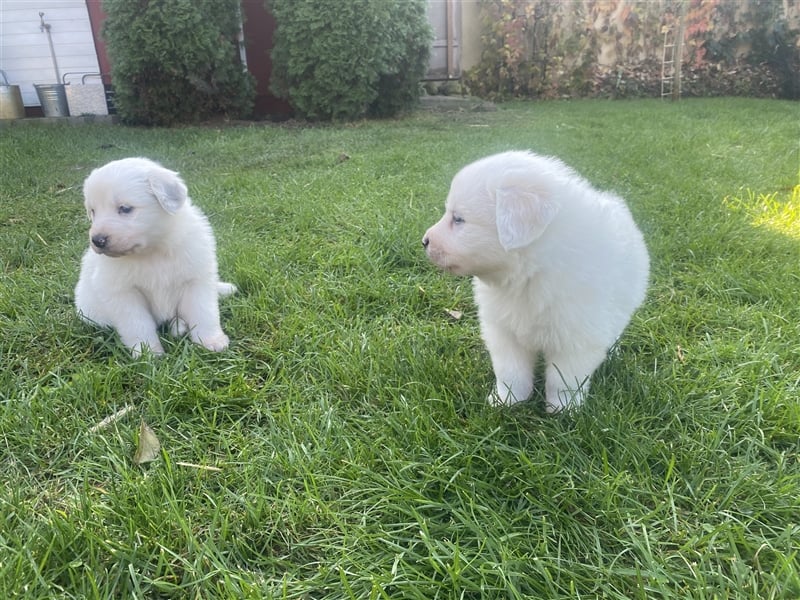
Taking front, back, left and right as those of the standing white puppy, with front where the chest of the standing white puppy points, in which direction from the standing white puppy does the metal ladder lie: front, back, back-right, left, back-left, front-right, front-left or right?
back-right

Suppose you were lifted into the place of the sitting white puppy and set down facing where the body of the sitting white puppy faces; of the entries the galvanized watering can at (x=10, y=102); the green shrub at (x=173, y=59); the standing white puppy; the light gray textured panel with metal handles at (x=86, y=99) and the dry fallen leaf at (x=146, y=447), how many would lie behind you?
3

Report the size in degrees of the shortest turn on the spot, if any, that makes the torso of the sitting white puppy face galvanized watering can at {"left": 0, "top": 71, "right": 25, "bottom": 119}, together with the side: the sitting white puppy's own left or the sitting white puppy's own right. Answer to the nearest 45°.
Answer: approximately 180°

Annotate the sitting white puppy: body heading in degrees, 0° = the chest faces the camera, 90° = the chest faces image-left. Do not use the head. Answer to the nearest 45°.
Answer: approximately 0°

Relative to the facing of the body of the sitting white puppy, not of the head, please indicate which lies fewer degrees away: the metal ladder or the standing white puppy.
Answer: the standing white puppy

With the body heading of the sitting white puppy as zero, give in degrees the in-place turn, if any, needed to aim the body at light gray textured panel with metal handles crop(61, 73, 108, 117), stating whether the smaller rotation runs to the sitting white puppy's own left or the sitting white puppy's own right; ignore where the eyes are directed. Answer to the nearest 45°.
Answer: approximately 180°

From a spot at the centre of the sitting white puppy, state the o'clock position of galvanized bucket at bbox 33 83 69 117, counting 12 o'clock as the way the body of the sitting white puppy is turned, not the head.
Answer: The galvanized bucket is roughly at 6 o'clock from the sitting white puppy.

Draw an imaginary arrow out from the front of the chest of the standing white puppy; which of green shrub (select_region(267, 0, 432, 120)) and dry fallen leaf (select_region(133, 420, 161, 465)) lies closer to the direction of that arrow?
the dry fallen leaf

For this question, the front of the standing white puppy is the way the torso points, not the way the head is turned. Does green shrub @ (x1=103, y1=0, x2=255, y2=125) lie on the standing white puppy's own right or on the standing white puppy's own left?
on the standing white puppy's own right

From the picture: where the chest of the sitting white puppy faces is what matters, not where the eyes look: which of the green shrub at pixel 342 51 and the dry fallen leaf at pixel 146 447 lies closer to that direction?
the dry fallen leaf

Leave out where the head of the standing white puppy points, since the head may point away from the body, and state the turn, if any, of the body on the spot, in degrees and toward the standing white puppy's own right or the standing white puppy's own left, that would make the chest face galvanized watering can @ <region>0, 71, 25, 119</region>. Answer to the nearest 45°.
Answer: approximately 90° to the standing white puppy's own right

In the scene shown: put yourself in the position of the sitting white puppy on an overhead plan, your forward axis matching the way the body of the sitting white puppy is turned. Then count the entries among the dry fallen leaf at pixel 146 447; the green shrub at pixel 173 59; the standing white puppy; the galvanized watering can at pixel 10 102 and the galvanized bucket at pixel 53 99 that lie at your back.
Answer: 3
